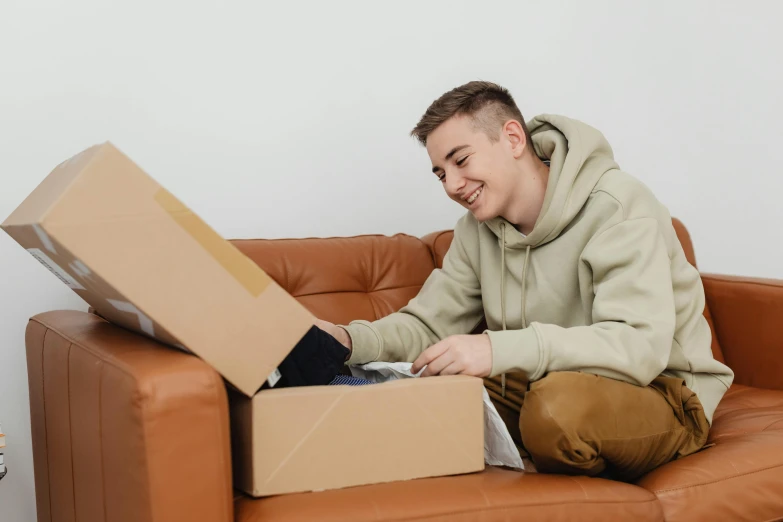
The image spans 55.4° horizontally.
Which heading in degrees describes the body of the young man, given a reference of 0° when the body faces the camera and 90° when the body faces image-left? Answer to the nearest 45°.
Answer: approximately 45°

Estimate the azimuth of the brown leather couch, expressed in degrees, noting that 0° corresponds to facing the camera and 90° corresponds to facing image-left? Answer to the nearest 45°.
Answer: approximately 315°
